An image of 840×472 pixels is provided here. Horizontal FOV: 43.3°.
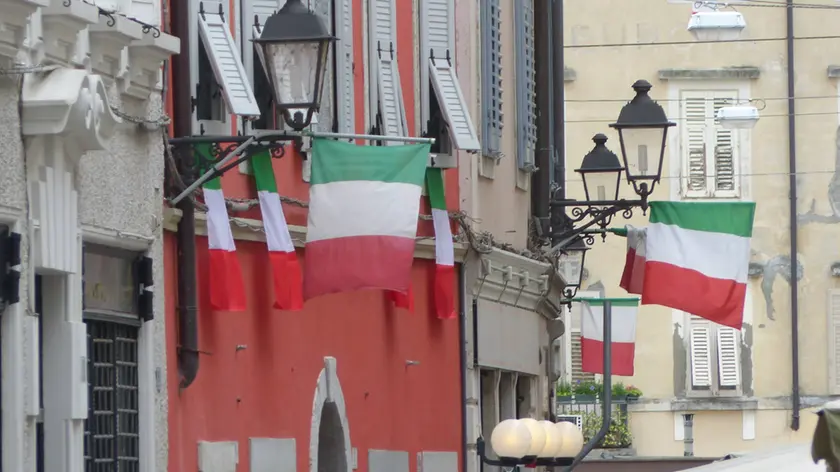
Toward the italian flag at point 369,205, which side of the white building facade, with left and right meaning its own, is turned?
left

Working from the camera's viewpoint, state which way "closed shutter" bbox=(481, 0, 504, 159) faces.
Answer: facing the viewer and to the right of the viewer

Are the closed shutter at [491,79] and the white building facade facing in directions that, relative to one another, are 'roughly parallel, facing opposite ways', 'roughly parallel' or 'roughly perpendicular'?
roughly parallel

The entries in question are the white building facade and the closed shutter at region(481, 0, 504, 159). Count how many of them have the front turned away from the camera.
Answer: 0
